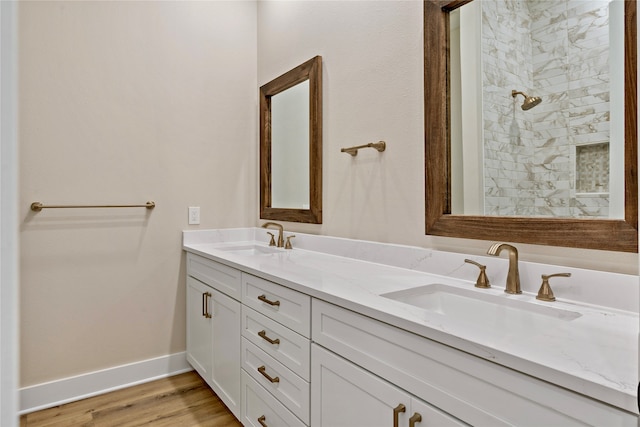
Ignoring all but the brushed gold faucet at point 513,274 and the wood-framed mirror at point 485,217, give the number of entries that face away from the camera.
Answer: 0

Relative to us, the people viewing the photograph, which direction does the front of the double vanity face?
facing the viewer and to the left of the viewer

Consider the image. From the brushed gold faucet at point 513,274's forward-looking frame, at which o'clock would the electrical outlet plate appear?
The electrical outlet plate is roughly at 2 o'clock from the brushed gold faucet.

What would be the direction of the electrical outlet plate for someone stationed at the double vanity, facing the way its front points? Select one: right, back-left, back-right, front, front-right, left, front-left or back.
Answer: right

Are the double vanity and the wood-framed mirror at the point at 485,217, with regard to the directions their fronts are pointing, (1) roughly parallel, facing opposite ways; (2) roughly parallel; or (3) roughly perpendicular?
roughly parallel
